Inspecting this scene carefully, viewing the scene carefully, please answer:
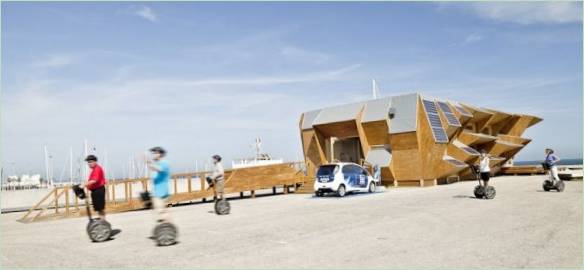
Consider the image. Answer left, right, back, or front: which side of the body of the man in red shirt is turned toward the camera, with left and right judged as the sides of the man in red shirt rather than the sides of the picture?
left

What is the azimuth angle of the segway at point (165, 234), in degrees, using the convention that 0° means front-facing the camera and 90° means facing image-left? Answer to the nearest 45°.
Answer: approximately 90°

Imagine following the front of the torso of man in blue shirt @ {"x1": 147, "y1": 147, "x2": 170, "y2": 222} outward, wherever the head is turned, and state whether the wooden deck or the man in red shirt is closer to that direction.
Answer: the man in red shirt

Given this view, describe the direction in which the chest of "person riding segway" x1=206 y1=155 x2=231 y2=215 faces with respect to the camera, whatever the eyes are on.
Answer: to the viewer's left

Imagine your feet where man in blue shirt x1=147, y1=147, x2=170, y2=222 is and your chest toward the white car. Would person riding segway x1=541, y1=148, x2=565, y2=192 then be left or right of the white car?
right

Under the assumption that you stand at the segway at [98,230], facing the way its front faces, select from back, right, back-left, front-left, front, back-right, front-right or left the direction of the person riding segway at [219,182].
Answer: back-right
